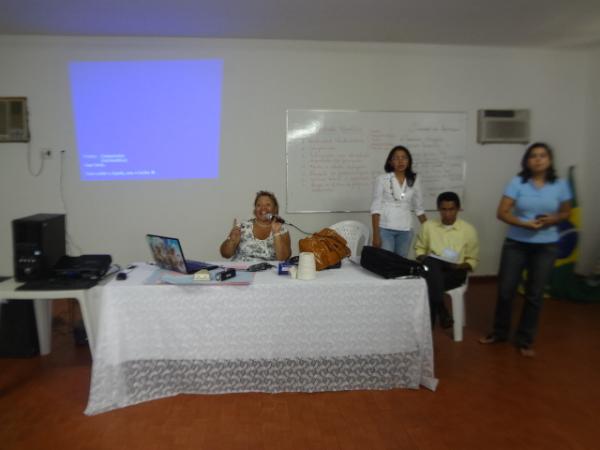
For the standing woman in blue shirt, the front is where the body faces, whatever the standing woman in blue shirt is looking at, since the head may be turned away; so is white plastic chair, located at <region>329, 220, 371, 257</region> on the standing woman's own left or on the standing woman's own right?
on the standing woman's own right

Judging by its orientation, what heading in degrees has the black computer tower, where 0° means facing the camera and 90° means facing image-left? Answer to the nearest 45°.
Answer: approximately 45°

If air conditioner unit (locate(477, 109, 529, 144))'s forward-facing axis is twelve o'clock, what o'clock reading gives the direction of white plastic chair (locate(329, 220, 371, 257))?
The white plastic chair is roughly at 1 o'clock from the air conditioner unit.

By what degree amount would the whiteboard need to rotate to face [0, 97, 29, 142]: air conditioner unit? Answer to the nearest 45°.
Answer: approximately 90° to its right

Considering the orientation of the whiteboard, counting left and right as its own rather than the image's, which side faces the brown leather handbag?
front

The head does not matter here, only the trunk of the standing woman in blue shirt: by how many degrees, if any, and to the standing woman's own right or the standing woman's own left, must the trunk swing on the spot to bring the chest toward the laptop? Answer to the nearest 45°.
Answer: approximately 45° to the standing woman's own right

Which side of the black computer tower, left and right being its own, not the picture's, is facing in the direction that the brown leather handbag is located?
left

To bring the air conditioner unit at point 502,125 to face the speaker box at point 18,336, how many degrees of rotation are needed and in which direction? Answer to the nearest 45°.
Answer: approximately 45° to its right

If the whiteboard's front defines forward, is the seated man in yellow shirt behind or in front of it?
in front

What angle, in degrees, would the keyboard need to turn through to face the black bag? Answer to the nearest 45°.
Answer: approximately 45° to its left
